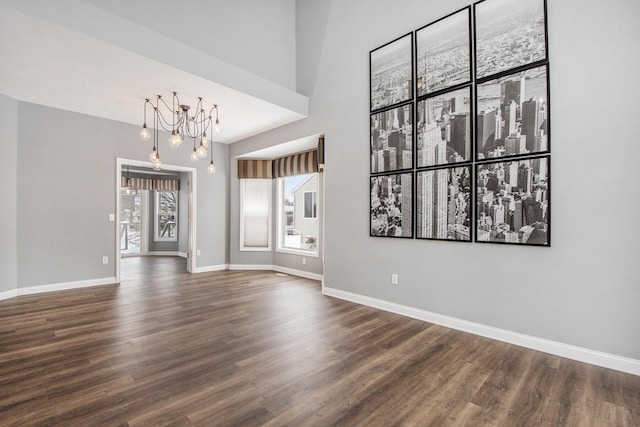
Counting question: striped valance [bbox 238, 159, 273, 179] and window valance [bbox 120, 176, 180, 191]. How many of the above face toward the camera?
2

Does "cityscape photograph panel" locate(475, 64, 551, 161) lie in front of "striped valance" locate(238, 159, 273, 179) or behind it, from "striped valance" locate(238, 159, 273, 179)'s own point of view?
in front

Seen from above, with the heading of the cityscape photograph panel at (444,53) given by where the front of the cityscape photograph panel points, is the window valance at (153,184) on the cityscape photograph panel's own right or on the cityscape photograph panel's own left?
on the cityscape photograph panel's own right

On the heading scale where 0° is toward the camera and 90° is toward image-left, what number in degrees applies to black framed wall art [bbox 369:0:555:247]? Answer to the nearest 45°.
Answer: approximately 45°

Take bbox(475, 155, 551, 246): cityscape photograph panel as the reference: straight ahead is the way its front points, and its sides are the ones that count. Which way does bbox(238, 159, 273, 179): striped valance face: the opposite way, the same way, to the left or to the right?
to the left

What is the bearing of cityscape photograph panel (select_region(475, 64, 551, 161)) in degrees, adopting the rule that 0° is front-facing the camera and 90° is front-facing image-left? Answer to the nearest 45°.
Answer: approximately 45°

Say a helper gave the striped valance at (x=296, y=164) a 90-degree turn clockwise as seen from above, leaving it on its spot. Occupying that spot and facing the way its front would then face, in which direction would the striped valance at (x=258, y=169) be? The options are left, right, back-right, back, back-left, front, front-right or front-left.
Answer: front

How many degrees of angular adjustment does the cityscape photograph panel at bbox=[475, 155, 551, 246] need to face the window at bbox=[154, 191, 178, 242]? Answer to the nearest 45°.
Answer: approximately 45° to its right

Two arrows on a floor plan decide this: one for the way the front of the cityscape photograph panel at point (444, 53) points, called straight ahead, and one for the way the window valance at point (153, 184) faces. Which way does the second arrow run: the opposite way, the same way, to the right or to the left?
to the left

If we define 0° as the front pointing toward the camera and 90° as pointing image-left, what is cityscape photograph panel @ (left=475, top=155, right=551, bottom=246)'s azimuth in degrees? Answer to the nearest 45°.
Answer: approximately 45°

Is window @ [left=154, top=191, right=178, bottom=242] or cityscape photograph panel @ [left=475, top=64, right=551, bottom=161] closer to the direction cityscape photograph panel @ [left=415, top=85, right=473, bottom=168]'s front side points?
the window
